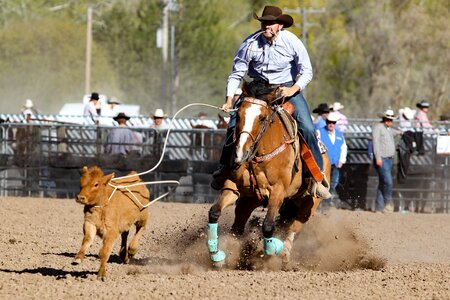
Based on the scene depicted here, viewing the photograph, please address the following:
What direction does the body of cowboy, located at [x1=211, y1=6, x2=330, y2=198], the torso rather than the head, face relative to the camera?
toward the camera

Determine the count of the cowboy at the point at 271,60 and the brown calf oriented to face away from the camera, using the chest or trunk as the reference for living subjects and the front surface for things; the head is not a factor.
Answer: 0

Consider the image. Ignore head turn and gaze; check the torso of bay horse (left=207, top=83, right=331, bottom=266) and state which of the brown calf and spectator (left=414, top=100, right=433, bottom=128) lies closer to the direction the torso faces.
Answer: the brown calf

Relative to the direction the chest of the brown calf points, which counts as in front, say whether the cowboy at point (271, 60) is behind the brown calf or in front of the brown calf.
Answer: behind

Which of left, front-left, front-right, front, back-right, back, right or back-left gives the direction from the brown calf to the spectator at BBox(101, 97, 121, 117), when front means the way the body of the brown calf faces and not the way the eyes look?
back-right

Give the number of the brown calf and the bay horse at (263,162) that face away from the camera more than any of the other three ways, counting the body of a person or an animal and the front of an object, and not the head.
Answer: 0

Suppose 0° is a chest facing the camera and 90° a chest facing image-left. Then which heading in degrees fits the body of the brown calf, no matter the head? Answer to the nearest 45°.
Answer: approximately 45°

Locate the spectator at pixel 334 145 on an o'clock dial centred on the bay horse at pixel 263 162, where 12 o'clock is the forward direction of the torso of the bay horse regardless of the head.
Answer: The spectator is roughly at 5 o'clock from the bay horse.

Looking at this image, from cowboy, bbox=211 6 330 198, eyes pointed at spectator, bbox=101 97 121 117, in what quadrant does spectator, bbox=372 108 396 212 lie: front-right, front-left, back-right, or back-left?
front-right

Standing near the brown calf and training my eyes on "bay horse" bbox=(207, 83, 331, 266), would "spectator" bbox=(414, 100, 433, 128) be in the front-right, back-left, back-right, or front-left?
front-left
